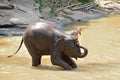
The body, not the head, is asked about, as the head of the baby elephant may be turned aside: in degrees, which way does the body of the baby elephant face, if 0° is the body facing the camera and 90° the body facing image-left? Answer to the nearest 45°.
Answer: approximately 270°
